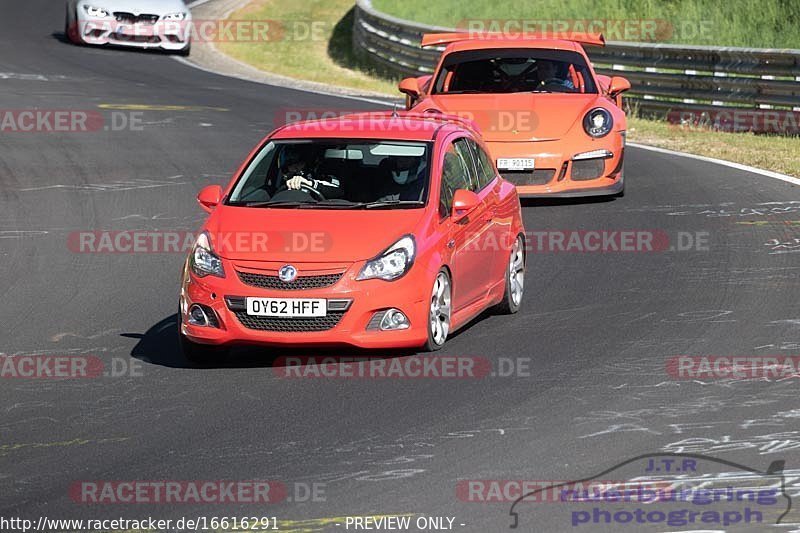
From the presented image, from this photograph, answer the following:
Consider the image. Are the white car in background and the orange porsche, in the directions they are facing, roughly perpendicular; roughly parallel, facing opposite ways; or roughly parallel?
roughly parallel

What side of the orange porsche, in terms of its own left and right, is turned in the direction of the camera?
front

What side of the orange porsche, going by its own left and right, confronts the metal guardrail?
back

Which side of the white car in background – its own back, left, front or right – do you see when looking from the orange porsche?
front

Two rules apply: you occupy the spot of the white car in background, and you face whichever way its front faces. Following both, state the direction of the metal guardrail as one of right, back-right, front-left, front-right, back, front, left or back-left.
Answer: front-left

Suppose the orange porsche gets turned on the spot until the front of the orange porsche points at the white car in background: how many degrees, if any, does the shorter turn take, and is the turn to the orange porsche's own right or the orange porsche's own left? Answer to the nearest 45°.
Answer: approximately 135° to the orange porsche's own right

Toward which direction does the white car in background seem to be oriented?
toward the camera

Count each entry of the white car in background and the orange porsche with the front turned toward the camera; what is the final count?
2

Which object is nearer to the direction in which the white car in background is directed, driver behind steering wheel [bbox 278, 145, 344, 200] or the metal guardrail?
the driver behind steering wheel

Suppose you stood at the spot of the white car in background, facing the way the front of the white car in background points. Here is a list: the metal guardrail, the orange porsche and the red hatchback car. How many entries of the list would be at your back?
0

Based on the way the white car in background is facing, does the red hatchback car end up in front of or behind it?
in front

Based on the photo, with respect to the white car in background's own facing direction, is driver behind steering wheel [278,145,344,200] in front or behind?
in front

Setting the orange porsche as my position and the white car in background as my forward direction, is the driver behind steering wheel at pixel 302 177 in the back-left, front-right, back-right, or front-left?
back-left
